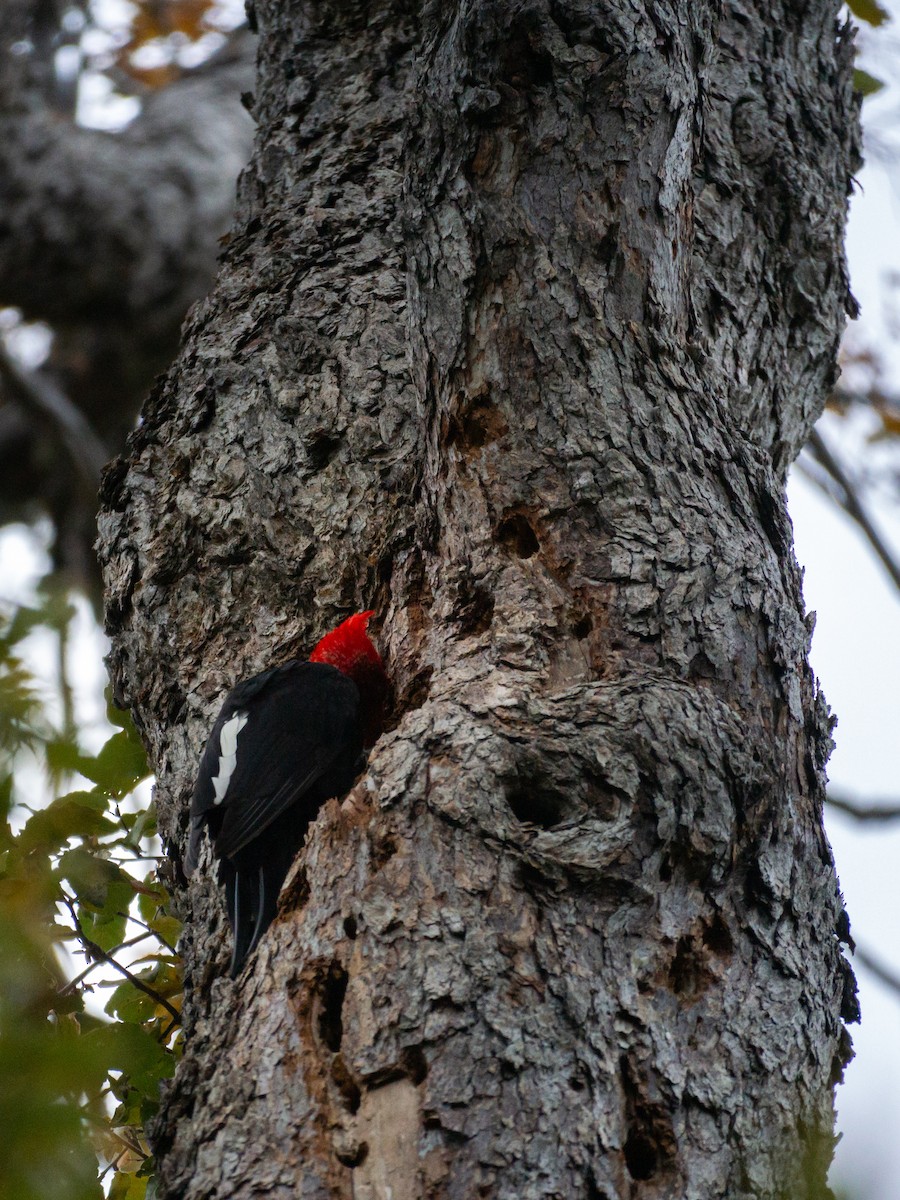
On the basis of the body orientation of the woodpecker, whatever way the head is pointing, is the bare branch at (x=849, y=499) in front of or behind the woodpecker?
in front

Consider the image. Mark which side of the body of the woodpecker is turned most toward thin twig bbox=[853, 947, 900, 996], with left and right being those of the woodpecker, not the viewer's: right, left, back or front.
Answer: front

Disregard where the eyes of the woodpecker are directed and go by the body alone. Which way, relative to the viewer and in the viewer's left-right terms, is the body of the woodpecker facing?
facing away from the viewer and to the right of the viewer

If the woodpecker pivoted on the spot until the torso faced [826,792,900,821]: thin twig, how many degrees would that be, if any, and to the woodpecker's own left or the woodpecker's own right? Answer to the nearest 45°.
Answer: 0° — it already faces it
